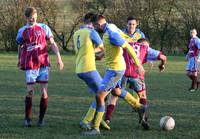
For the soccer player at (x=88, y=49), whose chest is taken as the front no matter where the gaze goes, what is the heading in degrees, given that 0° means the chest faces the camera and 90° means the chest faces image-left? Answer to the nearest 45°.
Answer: approximately 225°
